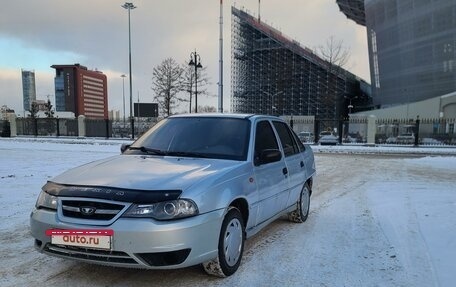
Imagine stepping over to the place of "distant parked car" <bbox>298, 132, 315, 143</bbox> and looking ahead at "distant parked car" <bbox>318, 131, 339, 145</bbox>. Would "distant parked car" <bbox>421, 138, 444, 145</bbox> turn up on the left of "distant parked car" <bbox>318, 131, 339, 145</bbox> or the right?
left

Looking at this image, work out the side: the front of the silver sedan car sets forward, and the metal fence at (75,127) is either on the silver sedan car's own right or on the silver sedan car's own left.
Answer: on the silver sedan car's own right

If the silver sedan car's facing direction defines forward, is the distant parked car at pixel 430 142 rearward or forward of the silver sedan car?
rearward

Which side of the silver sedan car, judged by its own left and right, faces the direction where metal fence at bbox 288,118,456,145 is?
back

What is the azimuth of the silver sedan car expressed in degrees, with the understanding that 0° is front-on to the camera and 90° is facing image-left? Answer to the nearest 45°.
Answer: approximately 45°

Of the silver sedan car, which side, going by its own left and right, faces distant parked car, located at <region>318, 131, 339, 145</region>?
back

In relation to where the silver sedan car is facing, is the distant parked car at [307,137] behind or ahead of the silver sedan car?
behind

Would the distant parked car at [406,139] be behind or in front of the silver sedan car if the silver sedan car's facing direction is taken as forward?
behind

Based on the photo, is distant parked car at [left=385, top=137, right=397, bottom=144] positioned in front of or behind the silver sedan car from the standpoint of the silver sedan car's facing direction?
behind

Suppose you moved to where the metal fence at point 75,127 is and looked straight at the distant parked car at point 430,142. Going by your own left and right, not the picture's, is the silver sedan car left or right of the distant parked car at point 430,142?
right
